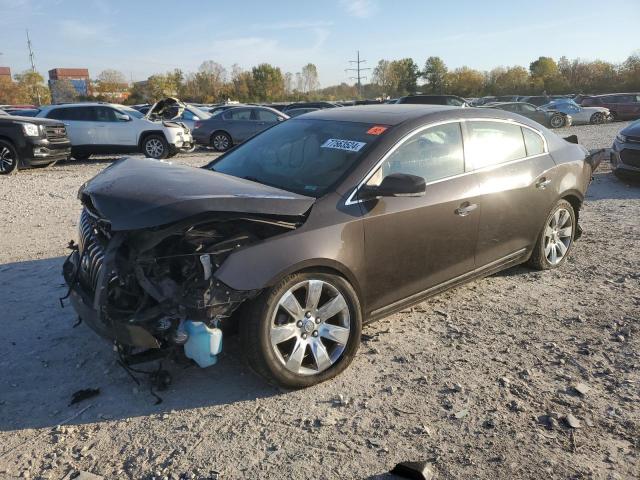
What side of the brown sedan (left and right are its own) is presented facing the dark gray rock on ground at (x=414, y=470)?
left

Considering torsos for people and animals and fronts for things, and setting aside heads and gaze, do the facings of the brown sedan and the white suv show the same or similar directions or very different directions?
very different directions

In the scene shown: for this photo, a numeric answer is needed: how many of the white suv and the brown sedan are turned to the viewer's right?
1

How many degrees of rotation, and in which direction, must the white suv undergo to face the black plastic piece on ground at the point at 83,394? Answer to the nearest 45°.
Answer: approximately 90° to its right

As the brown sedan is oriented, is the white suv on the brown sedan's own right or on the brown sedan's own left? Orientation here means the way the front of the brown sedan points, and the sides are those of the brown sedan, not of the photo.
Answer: on the brown sedan's own right

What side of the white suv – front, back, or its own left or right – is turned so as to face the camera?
right

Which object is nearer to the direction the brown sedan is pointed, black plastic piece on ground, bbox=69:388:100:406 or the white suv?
the black plastic piece on ground

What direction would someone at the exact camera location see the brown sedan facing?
facing the viewer and to the left of the viewer

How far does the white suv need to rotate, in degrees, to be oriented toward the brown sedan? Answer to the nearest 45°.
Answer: approximately 90° to its right

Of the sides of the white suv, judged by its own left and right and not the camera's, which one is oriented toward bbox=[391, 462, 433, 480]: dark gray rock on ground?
right
